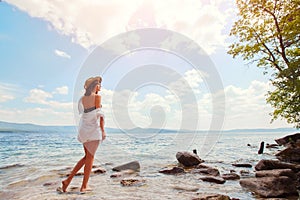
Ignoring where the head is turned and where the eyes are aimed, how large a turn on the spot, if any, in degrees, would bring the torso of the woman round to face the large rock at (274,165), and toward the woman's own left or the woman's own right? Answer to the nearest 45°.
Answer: approximately 45° to the woman's own right

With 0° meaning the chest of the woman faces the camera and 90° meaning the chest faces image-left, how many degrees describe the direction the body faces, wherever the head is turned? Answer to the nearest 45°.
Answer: approximately 225°

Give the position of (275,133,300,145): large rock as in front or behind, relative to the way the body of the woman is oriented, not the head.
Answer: in front

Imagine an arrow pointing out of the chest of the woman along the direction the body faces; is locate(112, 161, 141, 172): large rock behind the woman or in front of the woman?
in front

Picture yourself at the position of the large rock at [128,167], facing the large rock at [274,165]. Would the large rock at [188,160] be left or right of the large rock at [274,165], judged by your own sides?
left

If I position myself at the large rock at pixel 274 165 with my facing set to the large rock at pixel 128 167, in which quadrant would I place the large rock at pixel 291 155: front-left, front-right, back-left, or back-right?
back-right

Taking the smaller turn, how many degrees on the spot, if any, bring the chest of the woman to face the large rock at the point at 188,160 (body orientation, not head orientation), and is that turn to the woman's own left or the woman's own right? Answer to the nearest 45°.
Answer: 0° — they already face it
